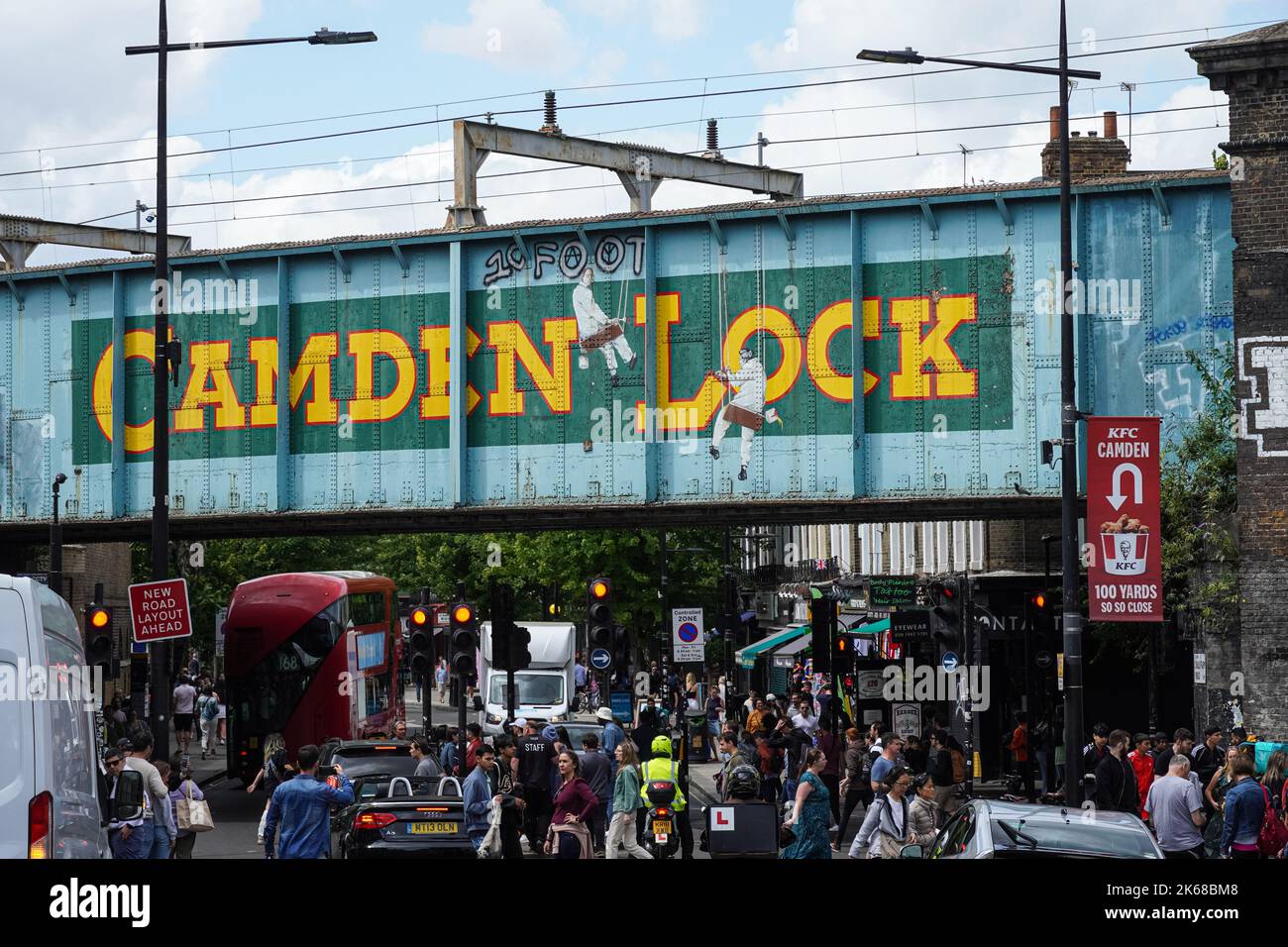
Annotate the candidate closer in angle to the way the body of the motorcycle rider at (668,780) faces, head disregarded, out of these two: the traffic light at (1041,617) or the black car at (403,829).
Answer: the traffic light

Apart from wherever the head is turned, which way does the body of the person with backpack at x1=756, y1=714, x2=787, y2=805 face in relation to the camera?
away from the camera

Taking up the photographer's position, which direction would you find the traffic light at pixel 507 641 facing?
facing away from the viewer

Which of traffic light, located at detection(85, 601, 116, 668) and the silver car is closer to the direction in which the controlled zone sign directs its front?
the silver car

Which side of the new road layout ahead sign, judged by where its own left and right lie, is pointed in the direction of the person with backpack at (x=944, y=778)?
left

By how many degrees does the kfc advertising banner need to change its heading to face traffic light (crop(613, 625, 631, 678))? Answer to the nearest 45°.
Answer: approximately 135° to its right

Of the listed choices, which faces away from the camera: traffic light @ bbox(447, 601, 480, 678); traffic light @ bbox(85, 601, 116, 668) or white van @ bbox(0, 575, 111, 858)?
the white van

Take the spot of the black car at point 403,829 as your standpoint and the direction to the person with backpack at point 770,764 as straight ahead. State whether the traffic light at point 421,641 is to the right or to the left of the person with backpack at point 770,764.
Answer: left

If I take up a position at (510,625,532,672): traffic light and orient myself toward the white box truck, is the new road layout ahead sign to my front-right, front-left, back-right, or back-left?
back-left
